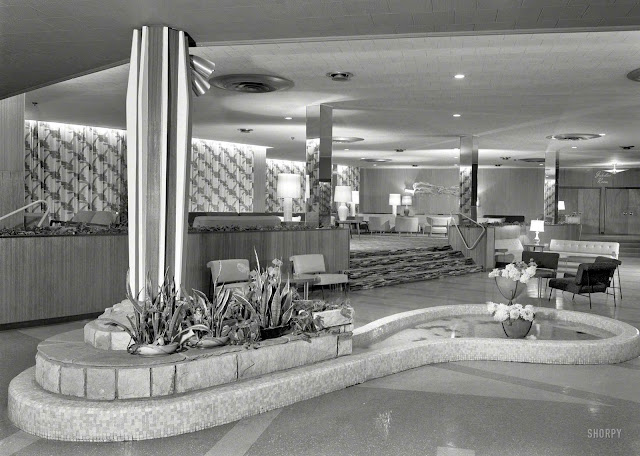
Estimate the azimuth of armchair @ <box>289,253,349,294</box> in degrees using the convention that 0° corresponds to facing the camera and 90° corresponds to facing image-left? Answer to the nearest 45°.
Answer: approximately 315°

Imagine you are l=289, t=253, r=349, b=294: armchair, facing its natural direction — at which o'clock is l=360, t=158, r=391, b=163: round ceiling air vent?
The round ceiling air vent is roughly at 8 o'clock from the armchair.

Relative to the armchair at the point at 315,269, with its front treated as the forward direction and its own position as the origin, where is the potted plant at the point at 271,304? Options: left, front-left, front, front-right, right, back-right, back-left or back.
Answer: front-right

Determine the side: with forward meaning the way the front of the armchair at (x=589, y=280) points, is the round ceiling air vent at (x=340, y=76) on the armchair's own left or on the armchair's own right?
on the armchair's own left

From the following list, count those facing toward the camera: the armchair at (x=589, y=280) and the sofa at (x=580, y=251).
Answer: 1

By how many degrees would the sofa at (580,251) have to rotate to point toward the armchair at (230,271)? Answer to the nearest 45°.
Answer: approximately 45° to its right

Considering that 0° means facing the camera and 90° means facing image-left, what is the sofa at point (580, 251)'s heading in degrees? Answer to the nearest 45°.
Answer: approximately 0°

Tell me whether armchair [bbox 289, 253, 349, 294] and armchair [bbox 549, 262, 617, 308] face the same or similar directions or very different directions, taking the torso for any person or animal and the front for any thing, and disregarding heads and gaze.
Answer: very different directions

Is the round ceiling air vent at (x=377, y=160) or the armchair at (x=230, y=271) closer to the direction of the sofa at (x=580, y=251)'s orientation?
the armchair
